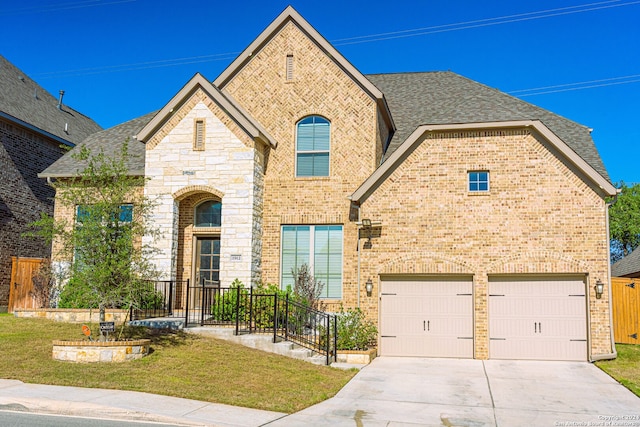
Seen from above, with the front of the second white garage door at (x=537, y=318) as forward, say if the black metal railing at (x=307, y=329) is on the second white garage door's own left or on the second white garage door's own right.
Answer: on the second white garage door's own right

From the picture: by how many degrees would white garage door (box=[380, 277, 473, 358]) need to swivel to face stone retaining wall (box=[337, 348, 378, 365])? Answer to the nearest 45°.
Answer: approximately 45° to its right

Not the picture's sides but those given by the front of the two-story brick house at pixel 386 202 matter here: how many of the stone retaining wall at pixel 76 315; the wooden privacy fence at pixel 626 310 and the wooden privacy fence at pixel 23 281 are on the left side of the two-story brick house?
1

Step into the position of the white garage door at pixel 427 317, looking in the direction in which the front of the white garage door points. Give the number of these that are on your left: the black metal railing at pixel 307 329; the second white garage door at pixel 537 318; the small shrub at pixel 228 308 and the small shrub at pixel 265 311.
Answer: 1

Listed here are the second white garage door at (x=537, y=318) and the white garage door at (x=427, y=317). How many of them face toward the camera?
2

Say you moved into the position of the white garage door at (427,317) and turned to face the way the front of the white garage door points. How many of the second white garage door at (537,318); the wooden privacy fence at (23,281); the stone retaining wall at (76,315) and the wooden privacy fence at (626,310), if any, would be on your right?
2

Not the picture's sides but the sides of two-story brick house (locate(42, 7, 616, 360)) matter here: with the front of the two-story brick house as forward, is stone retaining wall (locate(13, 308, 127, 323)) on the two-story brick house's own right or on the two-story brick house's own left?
on the two-story brick house's own right

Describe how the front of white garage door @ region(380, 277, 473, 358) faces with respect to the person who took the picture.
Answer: facing the viewer

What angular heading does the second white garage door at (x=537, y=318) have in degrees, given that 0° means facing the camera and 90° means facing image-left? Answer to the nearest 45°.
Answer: approximately 0°

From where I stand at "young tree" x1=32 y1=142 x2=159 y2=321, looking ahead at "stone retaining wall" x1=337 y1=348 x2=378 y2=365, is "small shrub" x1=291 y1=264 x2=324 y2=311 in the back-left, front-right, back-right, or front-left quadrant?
front-left

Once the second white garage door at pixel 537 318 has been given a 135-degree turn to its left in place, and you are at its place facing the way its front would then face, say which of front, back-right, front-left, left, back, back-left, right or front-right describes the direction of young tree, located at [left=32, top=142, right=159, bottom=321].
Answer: back

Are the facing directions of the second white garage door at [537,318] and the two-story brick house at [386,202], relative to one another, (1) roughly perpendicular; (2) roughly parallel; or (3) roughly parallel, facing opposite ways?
roughly parallel

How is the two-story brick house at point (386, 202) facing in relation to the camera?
toward the camera

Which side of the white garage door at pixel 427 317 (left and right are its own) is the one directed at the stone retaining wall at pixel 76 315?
right
